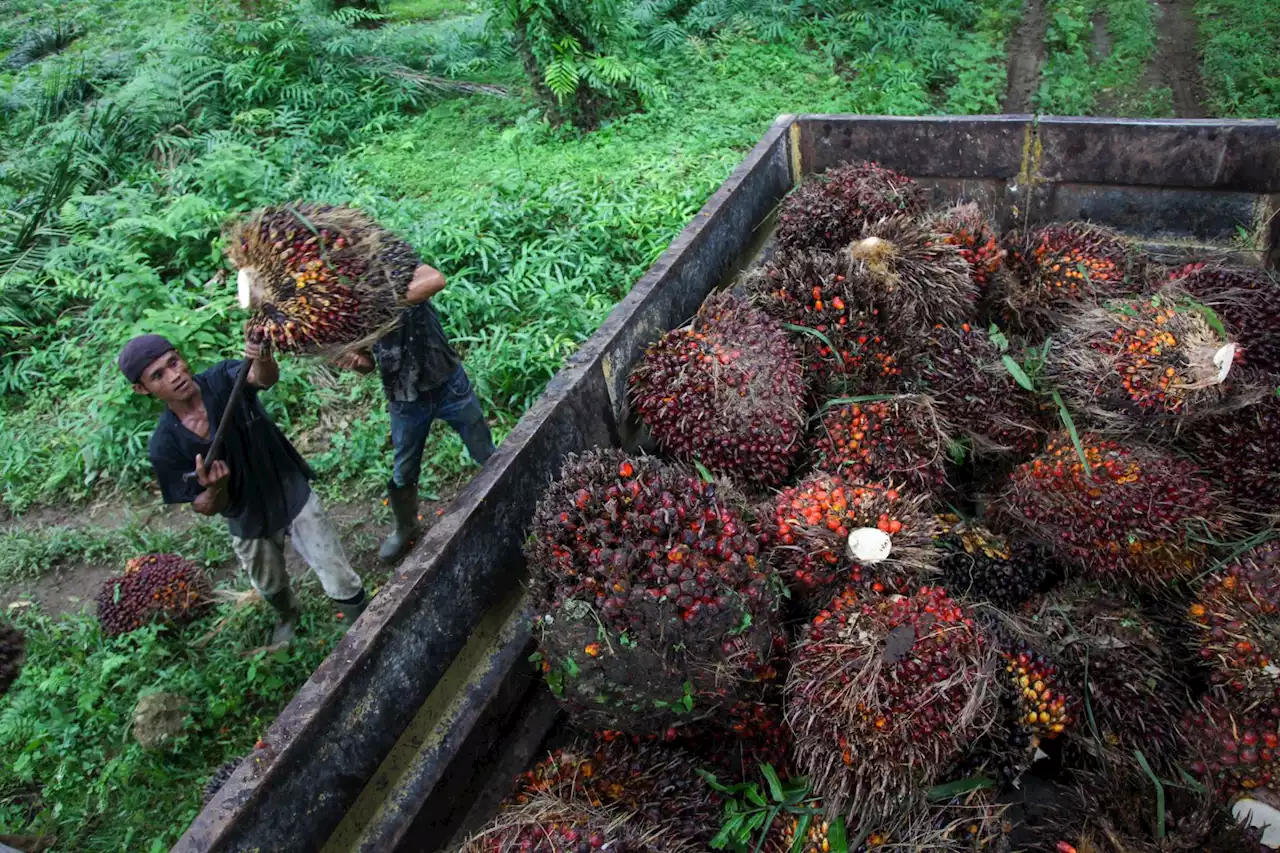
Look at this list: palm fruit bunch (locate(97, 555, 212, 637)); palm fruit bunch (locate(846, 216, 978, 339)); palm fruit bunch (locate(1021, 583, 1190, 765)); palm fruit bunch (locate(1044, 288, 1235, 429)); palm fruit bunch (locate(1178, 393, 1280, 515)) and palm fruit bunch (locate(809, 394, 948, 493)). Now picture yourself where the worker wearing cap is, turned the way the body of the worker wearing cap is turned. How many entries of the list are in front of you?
5

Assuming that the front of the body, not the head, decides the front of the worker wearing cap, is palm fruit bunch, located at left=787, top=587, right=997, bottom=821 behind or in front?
in front

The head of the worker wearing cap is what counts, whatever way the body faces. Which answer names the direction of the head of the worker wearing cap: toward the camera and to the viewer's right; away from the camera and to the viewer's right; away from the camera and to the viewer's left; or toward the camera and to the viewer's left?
toward the camera and to the viewer's right

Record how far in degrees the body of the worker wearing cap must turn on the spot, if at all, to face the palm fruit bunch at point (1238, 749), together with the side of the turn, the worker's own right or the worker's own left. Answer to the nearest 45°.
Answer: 0° — they already face it

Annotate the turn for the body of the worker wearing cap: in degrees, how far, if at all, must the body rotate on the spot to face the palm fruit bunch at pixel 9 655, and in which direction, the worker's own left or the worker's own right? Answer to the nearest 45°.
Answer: approximately 135° to the worker's own right

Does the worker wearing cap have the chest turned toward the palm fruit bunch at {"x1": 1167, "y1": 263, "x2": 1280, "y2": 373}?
yes

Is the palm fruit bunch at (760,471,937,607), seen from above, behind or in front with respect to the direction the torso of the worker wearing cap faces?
in front

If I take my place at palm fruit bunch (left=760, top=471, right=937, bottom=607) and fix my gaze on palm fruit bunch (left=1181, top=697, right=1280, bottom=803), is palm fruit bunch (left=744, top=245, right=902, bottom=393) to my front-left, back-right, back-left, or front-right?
back-left

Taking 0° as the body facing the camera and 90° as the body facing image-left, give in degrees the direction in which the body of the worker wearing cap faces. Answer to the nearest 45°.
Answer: approximately 315°

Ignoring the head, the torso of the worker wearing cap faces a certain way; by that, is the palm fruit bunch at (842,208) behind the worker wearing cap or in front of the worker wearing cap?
in front

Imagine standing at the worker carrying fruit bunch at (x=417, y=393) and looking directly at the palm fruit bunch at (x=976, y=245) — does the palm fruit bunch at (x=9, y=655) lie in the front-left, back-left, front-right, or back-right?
back-right

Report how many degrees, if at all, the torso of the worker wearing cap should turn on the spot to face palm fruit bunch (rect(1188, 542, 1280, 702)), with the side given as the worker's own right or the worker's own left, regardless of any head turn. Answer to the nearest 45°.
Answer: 0° — they already face it
